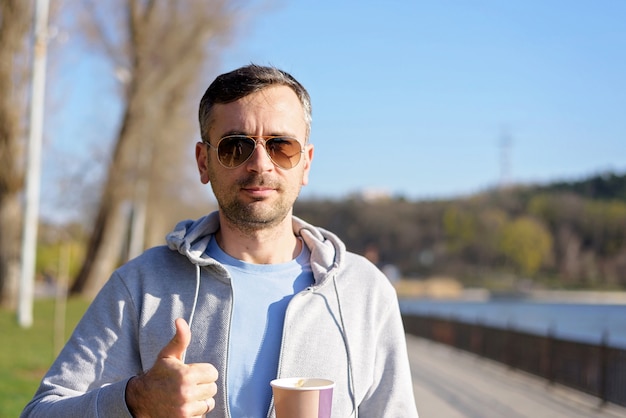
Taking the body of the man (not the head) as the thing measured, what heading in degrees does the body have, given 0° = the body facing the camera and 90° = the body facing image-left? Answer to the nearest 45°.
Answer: approximately 0°

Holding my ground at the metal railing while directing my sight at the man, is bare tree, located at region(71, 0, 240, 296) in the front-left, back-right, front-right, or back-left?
back-right

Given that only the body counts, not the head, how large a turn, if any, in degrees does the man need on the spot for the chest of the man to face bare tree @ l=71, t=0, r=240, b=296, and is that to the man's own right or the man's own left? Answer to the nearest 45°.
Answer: approximately 180°

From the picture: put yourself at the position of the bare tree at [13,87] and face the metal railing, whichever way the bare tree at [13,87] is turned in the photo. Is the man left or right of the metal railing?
right

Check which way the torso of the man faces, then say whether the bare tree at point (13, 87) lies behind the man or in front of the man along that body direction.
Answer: behind

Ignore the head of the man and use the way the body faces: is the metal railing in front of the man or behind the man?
behind
